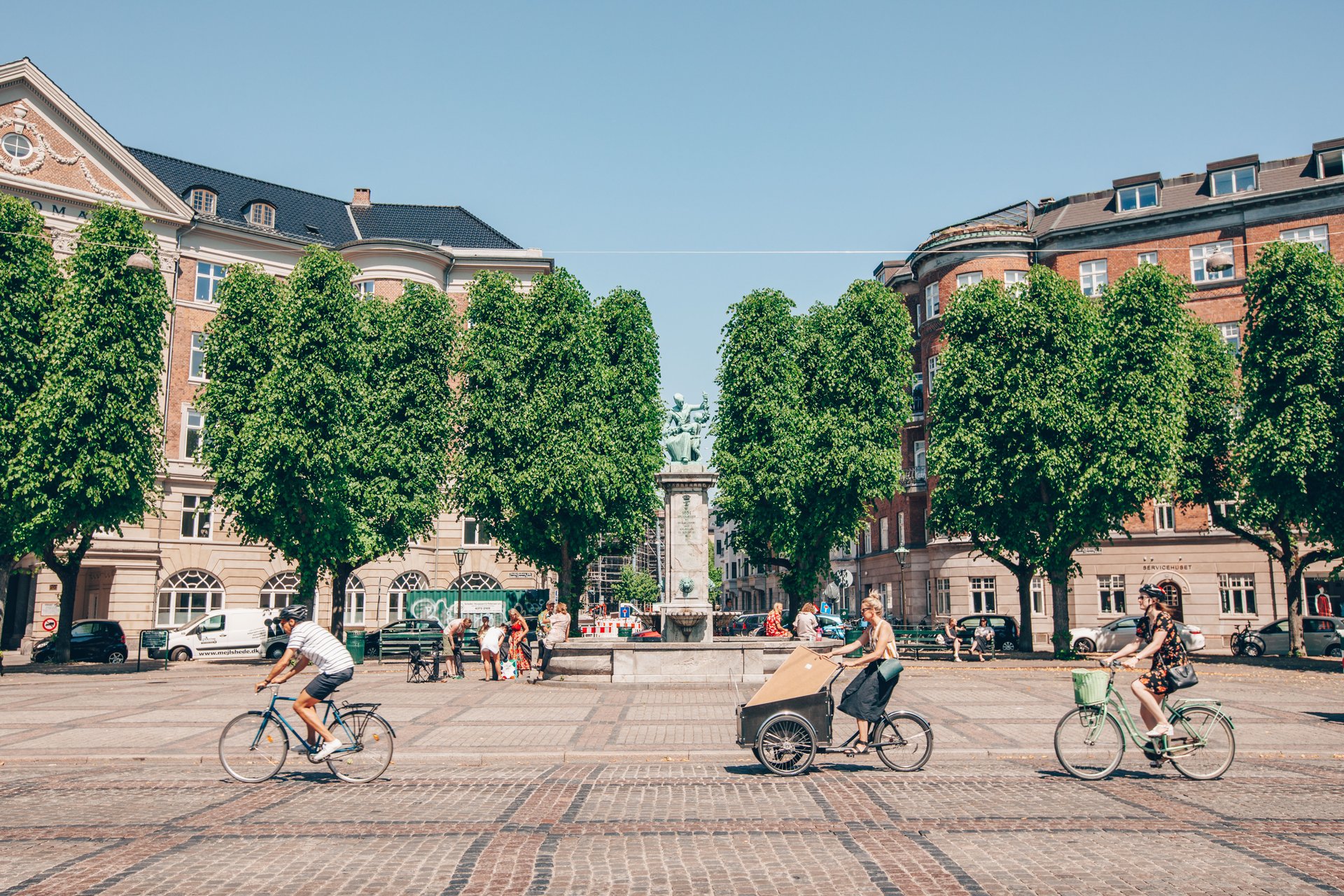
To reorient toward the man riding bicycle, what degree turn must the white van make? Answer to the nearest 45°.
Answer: approximately 90° to its left

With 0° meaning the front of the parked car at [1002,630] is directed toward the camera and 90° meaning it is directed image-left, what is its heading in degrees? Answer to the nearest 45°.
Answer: approximately 90°

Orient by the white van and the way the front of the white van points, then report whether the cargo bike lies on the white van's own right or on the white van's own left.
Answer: on the white van's own left

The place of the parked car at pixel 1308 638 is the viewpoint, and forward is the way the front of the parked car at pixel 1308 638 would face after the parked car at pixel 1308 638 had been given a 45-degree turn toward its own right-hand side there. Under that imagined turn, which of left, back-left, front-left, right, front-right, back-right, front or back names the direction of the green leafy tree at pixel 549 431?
left

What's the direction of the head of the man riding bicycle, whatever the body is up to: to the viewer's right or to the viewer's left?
to the viewer's left

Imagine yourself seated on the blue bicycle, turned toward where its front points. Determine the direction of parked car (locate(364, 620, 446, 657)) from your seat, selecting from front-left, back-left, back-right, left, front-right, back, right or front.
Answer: right

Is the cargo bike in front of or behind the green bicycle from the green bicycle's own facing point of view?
in front

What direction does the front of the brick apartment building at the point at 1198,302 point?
toward the camera

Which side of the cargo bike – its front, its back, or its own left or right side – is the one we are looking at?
left

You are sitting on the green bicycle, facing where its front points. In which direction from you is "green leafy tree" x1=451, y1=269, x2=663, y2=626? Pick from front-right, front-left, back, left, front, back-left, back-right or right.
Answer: front-right

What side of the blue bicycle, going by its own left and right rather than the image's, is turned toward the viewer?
left

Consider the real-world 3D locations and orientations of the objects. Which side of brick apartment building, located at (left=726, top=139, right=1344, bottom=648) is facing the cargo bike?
front

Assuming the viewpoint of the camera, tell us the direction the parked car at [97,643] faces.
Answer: facing to the left of the viewer

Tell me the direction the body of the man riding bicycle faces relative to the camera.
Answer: to the viewer's left

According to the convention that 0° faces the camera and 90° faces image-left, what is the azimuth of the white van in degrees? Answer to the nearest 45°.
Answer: approximately 90°

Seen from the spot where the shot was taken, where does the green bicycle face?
facing to the left of the viewer

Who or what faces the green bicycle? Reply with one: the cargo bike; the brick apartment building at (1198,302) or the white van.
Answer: the brick apartment building
